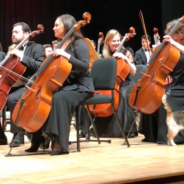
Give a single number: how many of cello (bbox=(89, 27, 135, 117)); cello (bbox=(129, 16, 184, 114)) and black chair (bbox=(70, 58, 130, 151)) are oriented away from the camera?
0

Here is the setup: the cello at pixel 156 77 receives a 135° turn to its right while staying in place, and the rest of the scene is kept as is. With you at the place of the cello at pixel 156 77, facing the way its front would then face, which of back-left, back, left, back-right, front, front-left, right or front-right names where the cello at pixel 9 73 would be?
left

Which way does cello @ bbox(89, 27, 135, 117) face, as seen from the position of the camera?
facing the viewer and to the left of the viewer

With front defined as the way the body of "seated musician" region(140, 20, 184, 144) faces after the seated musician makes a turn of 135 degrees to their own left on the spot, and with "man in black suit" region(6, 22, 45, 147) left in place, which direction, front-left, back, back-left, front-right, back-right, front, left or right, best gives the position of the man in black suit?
back

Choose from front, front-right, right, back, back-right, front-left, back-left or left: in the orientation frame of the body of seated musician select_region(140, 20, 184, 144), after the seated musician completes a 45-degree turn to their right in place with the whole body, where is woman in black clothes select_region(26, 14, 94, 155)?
front-left

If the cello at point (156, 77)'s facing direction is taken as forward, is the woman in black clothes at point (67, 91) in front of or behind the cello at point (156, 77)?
in front

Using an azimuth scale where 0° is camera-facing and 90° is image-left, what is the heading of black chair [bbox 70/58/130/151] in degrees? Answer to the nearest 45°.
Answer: approximately 45°

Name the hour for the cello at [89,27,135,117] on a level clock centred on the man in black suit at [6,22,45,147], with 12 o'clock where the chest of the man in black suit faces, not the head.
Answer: The cello is roughly at 7 o'clock from the man in black suit.

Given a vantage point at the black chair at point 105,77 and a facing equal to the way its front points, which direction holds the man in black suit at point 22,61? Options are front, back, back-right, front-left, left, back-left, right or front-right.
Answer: front-right
